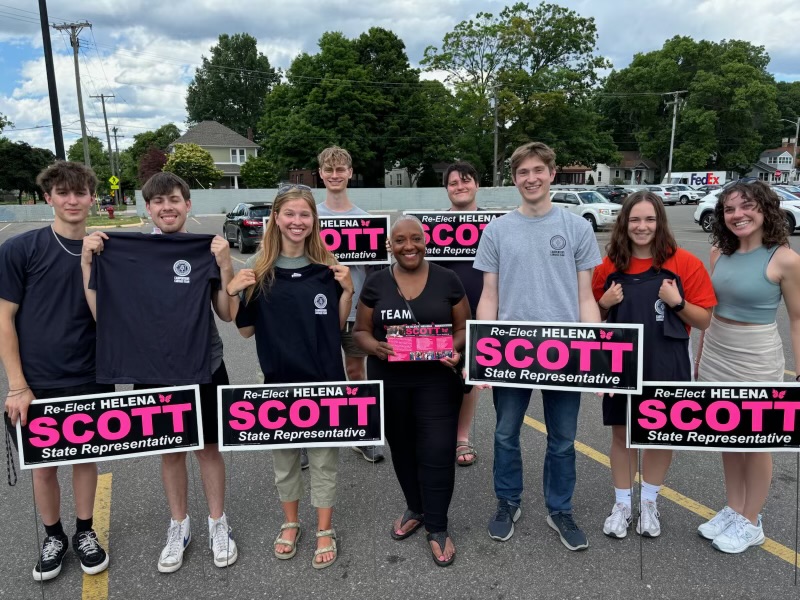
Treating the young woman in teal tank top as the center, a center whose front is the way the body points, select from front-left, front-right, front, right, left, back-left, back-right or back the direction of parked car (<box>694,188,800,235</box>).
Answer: back-right

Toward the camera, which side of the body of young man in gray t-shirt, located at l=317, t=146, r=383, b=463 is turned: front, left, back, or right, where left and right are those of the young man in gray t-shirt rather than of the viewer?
front

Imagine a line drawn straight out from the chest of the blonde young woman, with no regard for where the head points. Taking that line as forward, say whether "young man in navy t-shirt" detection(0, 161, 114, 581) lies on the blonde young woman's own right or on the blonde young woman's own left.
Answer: on the blonde young woman's own right

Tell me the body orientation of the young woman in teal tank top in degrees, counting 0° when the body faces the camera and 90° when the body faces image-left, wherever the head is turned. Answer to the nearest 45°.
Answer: approximately 45°

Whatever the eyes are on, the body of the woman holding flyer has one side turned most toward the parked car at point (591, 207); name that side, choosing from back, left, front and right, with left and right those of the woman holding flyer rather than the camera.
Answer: back

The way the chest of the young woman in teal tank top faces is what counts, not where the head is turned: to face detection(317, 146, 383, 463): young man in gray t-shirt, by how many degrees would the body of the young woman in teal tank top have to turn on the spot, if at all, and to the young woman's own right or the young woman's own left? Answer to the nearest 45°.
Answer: approximately 45° to the young woman's own right

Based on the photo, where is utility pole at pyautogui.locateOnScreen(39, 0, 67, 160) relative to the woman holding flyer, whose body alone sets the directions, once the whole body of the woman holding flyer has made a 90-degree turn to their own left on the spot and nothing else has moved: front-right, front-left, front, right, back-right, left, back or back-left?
back-left

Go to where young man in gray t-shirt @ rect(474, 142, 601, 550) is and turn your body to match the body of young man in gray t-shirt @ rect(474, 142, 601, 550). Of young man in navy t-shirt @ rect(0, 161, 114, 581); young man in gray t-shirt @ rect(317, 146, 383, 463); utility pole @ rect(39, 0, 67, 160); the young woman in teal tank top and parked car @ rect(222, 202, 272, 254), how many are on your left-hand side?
1

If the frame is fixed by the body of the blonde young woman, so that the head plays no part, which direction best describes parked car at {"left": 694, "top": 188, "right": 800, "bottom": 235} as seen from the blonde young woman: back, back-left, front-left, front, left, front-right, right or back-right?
back-left

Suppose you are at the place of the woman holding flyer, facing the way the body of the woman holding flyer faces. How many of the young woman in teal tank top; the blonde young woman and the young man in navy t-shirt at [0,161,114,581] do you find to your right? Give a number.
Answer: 2

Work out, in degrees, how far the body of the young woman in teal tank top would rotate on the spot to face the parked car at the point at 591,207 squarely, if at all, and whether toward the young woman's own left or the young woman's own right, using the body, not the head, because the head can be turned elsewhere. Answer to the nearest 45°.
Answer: approximately 135° to the young woman's own right

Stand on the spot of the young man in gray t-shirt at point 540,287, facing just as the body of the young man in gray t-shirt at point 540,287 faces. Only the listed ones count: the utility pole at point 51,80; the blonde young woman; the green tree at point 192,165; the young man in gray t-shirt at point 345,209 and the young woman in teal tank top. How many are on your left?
1

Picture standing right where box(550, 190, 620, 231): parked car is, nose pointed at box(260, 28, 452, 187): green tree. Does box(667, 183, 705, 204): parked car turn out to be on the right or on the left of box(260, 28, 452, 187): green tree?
right

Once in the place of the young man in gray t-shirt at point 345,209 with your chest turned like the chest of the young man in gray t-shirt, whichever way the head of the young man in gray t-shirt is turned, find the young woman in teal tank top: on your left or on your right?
on your left

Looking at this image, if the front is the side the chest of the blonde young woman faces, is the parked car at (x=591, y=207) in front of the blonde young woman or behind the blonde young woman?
behind

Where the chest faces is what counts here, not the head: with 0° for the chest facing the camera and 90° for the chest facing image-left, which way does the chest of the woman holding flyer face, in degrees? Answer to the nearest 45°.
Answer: approximately 0°
